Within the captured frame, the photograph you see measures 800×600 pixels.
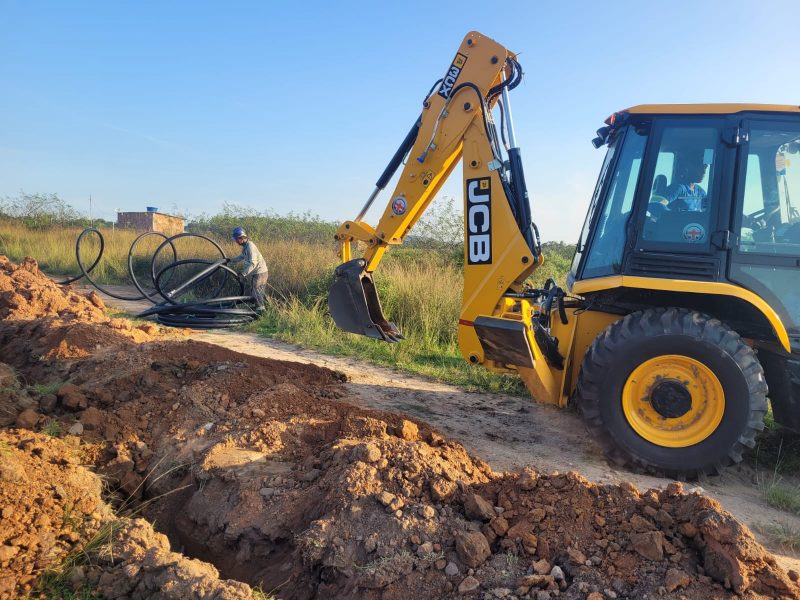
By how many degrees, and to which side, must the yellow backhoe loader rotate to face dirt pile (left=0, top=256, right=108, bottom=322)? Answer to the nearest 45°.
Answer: approximately 180°

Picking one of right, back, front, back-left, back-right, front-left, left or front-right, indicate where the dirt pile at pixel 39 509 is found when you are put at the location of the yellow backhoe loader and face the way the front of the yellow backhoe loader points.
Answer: back-right

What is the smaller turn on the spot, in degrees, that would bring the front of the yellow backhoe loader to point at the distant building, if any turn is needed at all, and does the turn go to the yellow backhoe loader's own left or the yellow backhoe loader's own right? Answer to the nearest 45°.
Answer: approximately 135° to the yellow backhoe loader's own left

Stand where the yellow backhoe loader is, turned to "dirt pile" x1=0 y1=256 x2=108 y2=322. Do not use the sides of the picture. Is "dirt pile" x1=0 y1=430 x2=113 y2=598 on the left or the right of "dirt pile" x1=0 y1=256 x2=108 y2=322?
left

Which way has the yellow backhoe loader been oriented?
to the viewer's right
